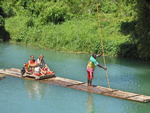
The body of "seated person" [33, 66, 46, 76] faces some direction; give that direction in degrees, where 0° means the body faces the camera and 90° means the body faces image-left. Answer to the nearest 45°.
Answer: approximately 270°
